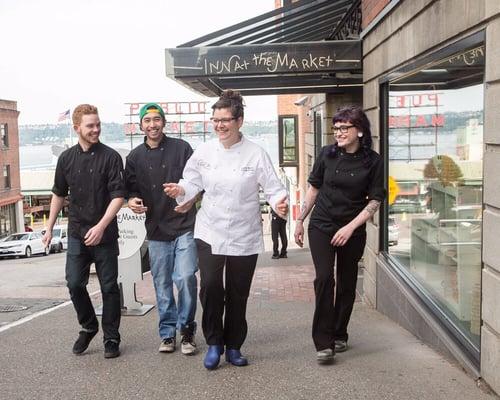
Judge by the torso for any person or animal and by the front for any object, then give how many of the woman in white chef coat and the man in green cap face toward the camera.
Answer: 2

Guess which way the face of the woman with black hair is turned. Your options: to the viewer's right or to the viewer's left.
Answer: to the viewer's left

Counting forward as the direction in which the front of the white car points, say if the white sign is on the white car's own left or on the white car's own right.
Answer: on the white car's own left

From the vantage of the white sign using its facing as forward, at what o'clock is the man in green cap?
The man in green cap is roughly at 12 o'clock from the white sign.

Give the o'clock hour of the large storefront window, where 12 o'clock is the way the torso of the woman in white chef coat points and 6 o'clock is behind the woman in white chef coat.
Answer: The large storefront window is roughly at 8 o'clock from the woman in white chef coat.

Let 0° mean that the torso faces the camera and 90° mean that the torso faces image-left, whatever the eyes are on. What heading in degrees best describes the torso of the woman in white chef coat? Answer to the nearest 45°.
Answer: approximately 0°

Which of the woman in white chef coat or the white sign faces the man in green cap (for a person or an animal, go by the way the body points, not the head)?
the white sign

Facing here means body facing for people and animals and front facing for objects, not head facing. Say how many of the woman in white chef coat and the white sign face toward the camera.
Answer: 2

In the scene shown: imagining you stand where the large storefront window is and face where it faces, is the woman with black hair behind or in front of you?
in front

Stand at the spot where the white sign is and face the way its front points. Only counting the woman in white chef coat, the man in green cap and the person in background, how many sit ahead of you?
2

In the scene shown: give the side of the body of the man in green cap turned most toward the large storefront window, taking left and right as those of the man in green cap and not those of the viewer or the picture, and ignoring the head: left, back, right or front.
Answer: left

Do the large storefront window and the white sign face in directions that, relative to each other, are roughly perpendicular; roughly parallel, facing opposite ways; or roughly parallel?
roughly perpendicular
